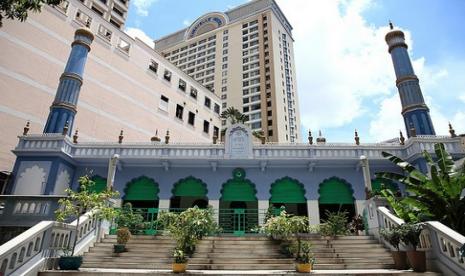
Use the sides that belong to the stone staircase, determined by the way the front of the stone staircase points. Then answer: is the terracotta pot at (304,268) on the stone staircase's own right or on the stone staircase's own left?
on the stone staircase's own left

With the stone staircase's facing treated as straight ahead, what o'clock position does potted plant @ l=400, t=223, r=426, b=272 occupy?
The potted plant is roughly at 10 o'clock from the stone staircase.

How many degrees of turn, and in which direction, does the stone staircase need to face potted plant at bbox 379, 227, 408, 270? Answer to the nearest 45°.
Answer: approximately 45° to its left

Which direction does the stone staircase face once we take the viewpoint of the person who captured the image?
facing the viewer

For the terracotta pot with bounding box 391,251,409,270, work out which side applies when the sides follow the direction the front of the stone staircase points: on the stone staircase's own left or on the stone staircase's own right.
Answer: on the stone staircase's own left

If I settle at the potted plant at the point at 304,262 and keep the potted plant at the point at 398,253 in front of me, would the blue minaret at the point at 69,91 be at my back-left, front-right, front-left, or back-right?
back-left

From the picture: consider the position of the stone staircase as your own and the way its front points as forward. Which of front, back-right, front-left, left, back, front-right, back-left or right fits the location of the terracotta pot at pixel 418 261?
front-left
